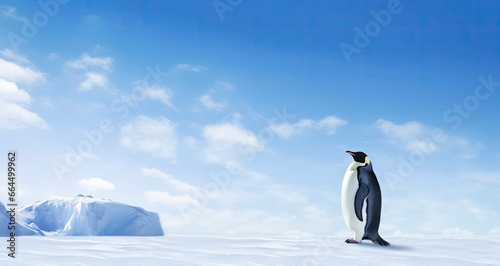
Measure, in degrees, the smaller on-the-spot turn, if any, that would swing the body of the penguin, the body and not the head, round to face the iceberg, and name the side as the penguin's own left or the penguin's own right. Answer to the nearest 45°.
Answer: approximately 45° to the penguin's own right

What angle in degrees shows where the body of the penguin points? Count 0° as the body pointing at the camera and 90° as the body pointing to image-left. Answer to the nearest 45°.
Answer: approximately 90°
